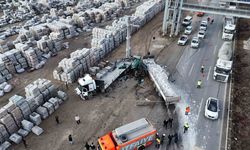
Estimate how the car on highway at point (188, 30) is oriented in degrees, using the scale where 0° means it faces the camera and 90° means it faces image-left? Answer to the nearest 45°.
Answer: approximately 45°

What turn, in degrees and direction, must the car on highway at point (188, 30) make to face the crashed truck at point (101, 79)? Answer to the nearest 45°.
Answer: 0° — it already faces it

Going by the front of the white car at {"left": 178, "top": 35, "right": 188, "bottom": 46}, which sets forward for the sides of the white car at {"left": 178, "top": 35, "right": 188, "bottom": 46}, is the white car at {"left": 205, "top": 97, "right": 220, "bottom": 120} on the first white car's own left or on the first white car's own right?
on the first white car's own left

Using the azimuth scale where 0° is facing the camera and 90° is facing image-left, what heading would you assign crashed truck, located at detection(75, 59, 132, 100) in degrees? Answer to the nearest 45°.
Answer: approximately 45°
